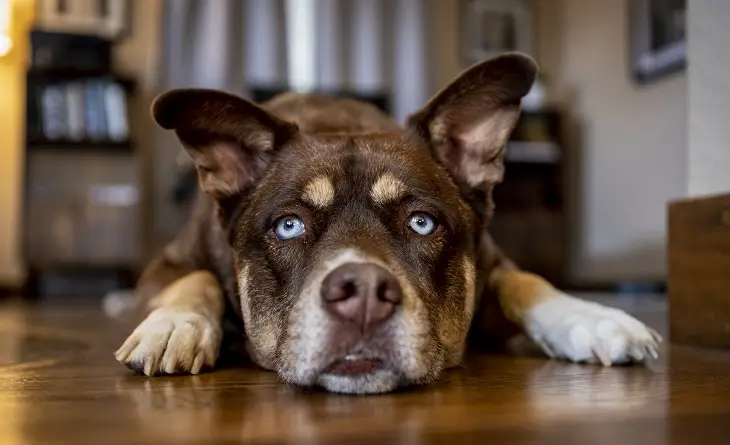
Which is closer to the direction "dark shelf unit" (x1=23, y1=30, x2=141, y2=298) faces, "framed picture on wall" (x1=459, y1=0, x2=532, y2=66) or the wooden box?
the wooden box

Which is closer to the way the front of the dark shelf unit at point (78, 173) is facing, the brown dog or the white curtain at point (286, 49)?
the brown dog

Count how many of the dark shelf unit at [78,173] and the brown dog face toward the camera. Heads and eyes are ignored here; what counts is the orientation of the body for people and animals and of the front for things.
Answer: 2

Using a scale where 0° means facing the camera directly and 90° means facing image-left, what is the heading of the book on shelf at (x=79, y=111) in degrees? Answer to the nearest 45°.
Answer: approximately 0°

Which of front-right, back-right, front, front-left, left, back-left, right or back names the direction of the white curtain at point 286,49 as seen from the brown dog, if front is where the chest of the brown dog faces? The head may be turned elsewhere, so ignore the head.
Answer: back
